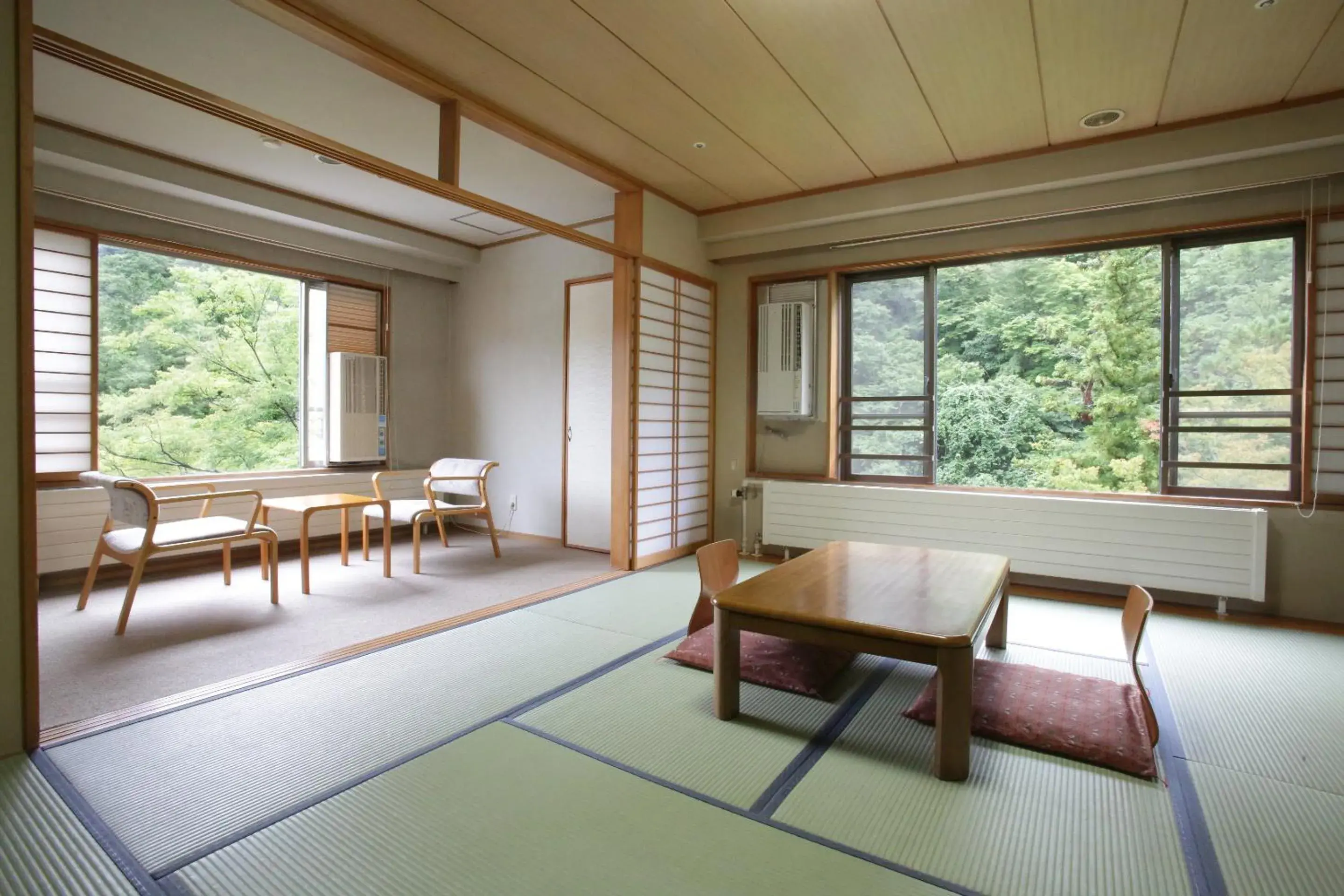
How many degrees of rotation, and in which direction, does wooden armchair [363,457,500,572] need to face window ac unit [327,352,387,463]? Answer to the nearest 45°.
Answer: approximately 90° to its right

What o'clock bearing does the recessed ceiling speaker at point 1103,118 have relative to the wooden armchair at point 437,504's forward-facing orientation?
The recessed ceiling speaker is roughly at 9 o'clock from the wooden armchair.

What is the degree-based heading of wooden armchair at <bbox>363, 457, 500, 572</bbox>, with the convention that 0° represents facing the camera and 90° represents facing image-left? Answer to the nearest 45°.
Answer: approximately 45°

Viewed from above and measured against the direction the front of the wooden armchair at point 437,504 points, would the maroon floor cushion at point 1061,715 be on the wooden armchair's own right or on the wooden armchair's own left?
on the wooden armchair's own left

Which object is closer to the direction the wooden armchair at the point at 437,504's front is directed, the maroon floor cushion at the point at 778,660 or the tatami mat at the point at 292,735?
the tatami mat

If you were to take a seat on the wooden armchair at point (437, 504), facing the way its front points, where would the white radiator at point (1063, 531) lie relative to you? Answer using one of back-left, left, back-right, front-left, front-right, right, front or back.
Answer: left

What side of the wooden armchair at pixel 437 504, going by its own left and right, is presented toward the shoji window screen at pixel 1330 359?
left

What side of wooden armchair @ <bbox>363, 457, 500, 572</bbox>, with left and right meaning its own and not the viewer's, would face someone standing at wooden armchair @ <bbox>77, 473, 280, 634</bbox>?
front

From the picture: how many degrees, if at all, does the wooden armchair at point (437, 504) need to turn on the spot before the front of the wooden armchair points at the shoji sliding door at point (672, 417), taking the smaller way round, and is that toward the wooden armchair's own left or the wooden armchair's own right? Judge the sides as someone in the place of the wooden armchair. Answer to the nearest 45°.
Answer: approximately 135° to the wooden armchair's own left

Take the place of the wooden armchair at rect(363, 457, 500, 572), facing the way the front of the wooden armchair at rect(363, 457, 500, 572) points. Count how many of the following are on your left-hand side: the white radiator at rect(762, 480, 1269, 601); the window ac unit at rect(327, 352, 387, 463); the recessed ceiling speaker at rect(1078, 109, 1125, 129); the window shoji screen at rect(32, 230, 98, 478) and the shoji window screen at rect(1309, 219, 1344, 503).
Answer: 3

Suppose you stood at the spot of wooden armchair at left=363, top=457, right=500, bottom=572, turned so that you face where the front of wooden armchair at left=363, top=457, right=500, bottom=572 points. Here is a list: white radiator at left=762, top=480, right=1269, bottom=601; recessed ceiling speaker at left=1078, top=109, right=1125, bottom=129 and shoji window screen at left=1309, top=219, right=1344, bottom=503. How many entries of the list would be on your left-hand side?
3

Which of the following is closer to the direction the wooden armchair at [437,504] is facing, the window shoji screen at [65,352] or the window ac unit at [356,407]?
the window shoji screen

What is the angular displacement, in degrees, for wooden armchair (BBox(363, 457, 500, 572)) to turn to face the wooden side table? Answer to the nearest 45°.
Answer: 0° — it already faces it

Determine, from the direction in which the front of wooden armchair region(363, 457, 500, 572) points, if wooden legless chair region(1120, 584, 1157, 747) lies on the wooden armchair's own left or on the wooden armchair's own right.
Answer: on the wooden armchair's own left

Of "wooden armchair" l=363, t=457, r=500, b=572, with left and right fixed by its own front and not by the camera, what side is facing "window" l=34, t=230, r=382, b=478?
right

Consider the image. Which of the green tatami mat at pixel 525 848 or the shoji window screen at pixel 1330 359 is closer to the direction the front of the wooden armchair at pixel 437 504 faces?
the green tatami mat
